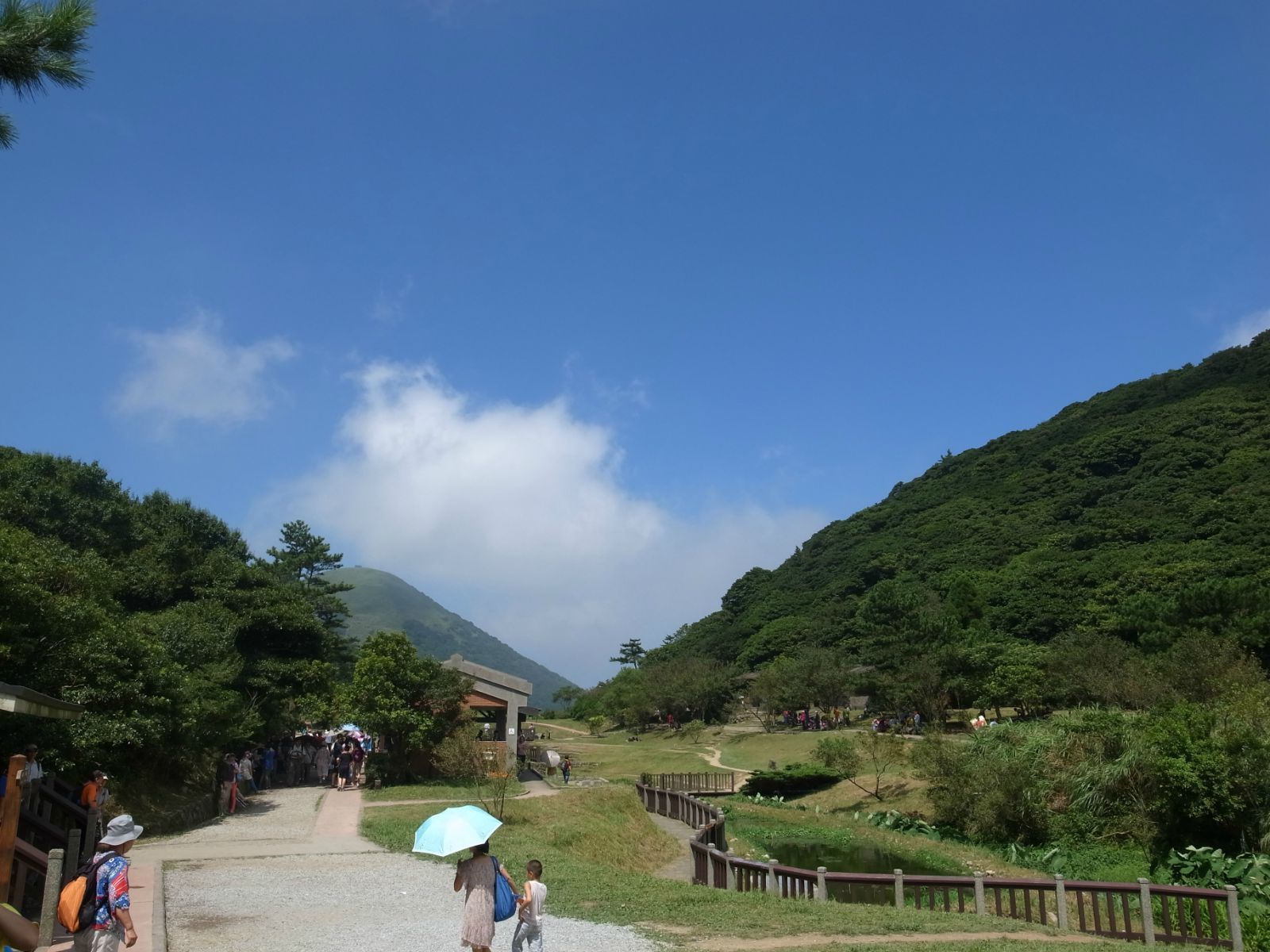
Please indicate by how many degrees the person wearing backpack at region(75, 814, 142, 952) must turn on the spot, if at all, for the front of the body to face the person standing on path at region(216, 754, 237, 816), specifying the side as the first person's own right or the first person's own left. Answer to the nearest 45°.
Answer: approximately 90° to the first person's own left

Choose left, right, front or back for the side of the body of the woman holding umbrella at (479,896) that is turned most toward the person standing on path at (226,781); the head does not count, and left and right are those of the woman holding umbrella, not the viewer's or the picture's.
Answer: front

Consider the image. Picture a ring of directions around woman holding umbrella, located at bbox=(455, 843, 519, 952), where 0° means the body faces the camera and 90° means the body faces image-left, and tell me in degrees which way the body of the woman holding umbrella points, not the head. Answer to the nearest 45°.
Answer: approximately 180°

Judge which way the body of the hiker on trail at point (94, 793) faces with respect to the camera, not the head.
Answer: to the viewer's right

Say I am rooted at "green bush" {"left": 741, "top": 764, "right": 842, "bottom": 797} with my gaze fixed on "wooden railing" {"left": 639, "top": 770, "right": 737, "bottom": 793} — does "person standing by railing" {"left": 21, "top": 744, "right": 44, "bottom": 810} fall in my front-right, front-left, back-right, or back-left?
front-left

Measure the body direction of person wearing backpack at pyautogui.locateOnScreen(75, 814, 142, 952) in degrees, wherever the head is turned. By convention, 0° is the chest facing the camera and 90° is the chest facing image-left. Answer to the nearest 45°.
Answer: approximately 270°

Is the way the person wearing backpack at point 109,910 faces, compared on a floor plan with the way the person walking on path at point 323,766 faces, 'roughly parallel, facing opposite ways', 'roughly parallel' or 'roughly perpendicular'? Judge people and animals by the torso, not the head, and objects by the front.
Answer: roughly perpendicular

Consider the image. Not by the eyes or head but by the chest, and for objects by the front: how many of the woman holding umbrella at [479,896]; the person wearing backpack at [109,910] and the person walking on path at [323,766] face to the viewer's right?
1

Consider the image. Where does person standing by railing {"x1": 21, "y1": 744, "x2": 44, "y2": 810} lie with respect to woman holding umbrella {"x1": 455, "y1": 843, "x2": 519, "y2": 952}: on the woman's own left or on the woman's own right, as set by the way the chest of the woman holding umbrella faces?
on the woman's own left

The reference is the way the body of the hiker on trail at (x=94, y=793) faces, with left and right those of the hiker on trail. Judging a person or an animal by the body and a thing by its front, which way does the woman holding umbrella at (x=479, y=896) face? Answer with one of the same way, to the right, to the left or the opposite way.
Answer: to the left
